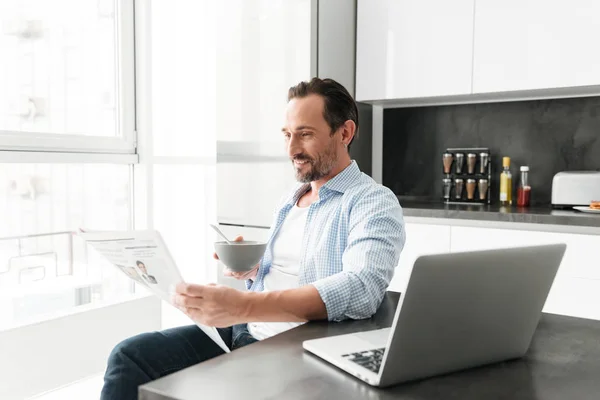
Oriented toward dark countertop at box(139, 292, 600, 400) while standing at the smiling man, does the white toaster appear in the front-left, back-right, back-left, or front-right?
back-left

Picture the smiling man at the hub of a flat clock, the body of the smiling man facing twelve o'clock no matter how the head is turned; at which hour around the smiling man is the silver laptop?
The silver laptop is roughly at 8 o'clock from the smiling man.

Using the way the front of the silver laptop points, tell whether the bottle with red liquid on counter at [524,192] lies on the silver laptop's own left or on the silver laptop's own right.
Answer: on the silver laptop's own right

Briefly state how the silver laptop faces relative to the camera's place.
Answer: facing away from the viewer and to the left of the viewer

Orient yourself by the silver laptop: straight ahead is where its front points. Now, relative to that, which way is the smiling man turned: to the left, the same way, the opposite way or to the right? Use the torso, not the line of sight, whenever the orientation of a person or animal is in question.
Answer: to the left

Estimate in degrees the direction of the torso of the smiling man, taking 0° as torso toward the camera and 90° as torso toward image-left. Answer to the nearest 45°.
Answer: approximately 45°

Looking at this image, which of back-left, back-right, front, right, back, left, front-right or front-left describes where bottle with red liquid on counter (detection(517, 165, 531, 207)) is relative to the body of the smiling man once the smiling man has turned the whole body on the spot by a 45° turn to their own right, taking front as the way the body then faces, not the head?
back-right

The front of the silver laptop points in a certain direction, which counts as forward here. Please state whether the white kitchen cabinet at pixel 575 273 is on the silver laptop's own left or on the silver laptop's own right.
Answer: on the silver laptop's own right

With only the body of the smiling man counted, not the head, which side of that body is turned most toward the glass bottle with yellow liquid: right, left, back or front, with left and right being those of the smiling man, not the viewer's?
back

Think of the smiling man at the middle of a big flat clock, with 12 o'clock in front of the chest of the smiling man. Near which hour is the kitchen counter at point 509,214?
The kitchen counter is roughly at 6 o'clock from the smiling man.
